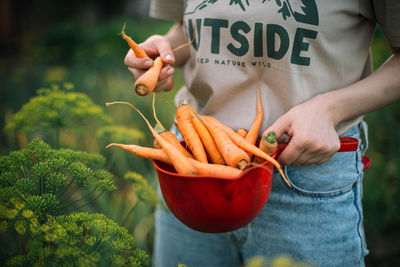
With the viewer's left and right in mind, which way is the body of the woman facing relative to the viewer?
facing the viewer and to the left of the viewer
